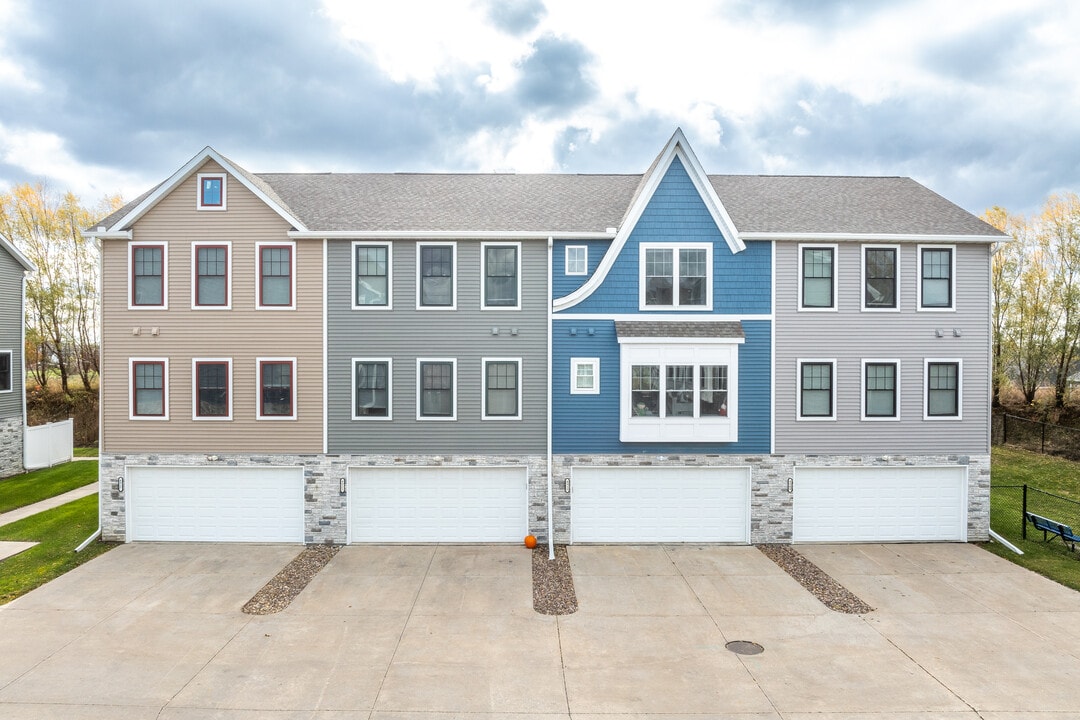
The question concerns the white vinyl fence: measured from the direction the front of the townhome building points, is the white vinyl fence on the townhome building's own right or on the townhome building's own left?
on the townhome building's own right

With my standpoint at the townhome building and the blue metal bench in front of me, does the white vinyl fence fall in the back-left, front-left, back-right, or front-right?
back-left

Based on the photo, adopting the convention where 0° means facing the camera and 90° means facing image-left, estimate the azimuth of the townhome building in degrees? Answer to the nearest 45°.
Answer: approximately 0°

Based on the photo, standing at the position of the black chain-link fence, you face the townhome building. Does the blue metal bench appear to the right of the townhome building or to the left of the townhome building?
left

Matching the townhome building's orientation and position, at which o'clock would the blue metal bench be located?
The blue metal bench is roughly at 9 o'clock from the townhome building.

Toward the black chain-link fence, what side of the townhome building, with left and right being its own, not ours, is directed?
left

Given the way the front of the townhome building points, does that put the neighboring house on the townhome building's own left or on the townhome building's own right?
on the townhome building's own right

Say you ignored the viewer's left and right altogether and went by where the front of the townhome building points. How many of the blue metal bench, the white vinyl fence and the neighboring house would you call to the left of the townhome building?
1
